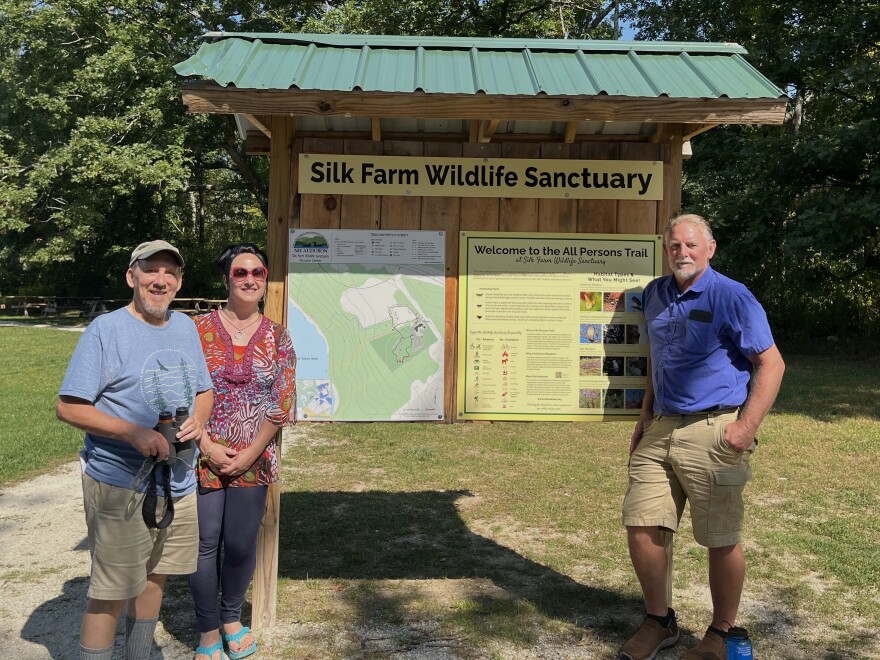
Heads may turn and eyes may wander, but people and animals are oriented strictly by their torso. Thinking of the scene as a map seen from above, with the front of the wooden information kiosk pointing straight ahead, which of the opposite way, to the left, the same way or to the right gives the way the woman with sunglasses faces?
the same way

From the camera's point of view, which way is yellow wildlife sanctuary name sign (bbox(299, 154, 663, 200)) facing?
toward the camera

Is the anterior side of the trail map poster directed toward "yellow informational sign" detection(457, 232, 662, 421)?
no

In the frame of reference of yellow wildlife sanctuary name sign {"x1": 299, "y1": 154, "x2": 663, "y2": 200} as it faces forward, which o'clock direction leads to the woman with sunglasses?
The woman with sunglasses is roughly at 2 o'clock from the yellow wildlife sanctuary name sign.

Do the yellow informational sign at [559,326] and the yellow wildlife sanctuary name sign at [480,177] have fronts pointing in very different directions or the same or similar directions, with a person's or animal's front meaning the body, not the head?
same or similar directions

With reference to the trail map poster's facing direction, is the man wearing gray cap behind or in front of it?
in front

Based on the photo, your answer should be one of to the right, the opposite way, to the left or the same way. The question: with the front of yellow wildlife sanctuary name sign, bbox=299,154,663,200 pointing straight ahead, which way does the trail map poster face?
the same way

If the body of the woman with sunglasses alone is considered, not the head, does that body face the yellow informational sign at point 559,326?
no

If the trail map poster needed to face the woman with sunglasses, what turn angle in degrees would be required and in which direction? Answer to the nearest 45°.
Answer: approximately 45° to its right

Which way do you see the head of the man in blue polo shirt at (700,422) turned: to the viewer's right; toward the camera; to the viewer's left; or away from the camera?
toward the camera

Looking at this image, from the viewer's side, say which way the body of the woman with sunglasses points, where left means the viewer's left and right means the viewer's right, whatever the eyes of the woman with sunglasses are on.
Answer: facing the viewer

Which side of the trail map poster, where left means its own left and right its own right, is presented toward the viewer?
front

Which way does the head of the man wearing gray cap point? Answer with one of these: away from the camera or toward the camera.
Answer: toward the camera

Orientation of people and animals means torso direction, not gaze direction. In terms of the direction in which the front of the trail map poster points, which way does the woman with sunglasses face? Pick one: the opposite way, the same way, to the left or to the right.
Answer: the same way
